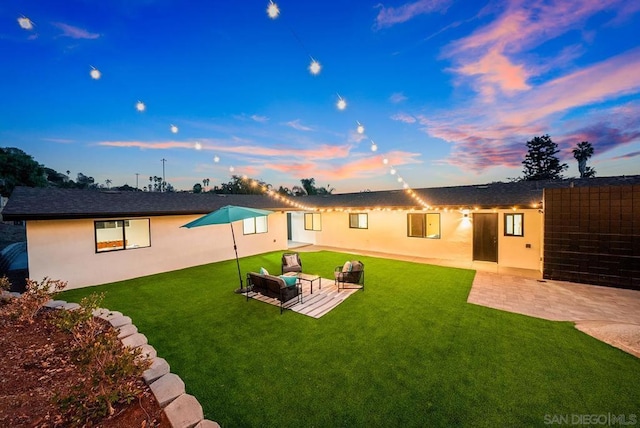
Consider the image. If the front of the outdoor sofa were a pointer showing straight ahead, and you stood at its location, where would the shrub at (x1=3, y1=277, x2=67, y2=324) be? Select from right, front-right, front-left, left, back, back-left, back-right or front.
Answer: back-left

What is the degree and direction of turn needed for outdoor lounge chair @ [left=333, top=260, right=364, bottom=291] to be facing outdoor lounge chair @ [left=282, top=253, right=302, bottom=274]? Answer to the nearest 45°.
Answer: approximately 90° to its right

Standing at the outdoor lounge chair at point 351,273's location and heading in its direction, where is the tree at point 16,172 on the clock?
The tree is roughly at 2 o'clock from the outdoor lounge chair.

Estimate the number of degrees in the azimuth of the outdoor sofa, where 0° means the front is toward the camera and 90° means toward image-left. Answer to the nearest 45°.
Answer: approximately 225°

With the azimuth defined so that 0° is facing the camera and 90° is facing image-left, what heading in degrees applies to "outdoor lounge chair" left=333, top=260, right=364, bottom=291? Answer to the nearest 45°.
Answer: approximately 45°

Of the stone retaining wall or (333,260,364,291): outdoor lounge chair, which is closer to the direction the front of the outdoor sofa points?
the outdoor lounge chair

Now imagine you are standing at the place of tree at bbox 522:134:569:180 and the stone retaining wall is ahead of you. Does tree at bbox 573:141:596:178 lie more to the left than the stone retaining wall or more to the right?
left

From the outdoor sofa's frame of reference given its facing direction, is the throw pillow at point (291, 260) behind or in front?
in front

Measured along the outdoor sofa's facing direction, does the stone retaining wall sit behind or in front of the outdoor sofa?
behind

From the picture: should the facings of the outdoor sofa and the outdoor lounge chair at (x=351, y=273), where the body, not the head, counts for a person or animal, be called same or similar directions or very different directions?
very different directions

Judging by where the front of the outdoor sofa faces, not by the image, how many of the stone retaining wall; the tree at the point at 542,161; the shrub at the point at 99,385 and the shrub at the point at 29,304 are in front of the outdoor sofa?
1

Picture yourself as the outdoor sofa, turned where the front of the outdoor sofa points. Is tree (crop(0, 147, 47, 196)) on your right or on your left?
on your left

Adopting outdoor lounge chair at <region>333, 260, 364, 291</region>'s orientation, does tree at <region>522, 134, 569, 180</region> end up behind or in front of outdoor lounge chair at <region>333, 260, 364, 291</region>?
behind

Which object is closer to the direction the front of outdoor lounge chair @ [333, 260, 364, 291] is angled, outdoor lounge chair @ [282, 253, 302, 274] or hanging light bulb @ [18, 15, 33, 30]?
the hanging light bulb
